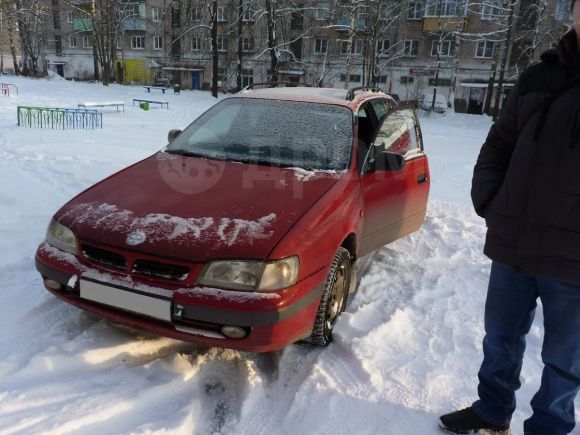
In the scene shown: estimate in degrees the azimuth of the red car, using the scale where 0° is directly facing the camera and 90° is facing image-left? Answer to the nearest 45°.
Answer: approximately 45°

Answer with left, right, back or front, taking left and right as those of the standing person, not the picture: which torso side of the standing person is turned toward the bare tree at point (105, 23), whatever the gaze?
right

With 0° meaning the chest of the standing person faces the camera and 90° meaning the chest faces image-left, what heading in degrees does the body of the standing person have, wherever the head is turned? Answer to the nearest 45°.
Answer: approximately 45°

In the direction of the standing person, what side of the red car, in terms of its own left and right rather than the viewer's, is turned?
left

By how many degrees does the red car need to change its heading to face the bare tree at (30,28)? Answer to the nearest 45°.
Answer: approximately 135° to its right

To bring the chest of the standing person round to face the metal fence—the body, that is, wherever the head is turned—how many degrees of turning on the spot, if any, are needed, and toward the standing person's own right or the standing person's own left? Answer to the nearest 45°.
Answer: approximately 90° to the standing person's own right

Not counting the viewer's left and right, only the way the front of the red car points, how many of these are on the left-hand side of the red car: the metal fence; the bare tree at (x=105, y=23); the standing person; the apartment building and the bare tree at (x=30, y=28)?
1

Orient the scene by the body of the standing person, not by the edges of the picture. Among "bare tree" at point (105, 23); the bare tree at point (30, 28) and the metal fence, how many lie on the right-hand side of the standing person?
3

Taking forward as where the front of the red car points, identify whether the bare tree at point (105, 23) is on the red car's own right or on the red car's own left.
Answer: on the red car's own right

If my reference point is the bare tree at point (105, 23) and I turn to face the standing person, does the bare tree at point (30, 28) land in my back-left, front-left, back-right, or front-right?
back-right

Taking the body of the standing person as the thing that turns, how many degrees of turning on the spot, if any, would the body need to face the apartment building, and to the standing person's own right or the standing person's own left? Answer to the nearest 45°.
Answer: approximately 135° to the standing person's own right

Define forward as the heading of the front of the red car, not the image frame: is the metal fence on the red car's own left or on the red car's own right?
on the red car's own right

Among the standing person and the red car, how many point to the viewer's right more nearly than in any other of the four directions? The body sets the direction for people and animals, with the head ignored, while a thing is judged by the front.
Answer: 0
